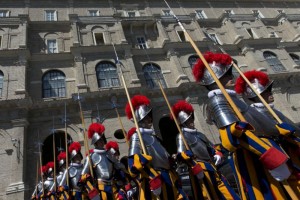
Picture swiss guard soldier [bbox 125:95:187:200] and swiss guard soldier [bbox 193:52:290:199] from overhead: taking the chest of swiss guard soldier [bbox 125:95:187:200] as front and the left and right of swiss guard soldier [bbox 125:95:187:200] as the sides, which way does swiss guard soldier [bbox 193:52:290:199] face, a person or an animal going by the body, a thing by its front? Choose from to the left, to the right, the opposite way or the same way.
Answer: the same way
